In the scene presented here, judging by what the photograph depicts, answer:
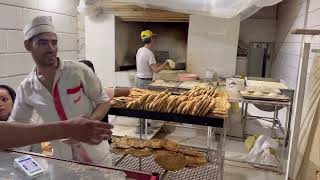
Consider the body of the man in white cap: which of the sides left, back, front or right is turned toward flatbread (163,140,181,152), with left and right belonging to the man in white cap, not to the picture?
left

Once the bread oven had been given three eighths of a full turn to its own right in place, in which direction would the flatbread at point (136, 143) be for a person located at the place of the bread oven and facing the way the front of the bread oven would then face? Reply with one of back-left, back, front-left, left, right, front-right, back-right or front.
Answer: back-left

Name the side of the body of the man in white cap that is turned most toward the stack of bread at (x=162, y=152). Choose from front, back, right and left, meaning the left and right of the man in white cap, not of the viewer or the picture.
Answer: left

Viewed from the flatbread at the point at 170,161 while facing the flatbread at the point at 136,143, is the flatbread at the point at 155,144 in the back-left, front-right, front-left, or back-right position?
front-right

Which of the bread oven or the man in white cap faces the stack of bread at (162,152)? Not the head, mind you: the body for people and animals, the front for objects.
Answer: the bread oven

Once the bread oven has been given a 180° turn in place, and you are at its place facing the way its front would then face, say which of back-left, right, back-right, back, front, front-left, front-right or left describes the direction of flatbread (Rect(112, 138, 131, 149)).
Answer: back

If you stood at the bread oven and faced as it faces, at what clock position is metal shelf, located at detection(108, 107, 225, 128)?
The metal shelf is roughly at 12 o'clock from the bread oven.

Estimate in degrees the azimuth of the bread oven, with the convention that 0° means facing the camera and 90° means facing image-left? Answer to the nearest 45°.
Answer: approximately 0°

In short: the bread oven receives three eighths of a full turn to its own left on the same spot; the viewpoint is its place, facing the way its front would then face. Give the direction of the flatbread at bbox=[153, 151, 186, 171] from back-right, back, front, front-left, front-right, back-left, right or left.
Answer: back-right

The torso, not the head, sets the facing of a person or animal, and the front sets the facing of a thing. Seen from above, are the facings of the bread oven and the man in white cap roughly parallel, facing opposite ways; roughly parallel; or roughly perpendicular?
roughly parallel

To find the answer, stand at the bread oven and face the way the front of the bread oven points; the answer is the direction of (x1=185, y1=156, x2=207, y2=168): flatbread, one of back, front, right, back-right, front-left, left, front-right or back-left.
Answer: front

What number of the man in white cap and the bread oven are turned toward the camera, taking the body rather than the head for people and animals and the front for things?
2

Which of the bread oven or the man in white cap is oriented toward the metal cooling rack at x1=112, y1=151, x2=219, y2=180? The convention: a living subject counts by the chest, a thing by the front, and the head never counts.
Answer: the bread oven

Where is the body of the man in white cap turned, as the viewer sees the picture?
toward the camera

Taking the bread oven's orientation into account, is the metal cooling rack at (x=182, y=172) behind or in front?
in front

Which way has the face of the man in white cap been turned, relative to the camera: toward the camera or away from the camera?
toward the camera
